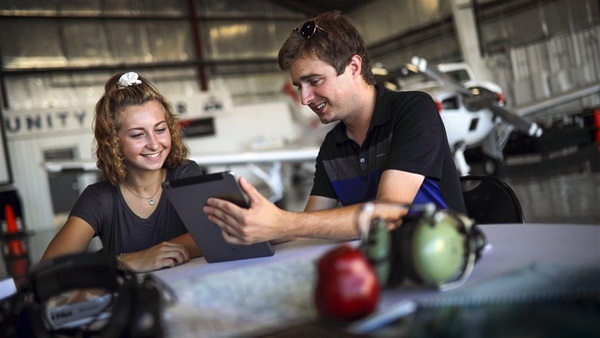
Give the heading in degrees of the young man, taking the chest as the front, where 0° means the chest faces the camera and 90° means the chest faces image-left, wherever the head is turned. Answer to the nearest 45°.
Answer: approximately 45°

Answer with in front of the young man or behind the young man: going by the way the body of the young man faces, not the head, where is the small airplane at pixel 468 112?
behind

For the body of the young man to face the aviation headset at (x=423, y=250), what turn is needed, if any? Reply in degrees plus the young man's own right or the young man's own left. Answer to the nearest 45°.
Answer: approximately 45° to the young man's own left

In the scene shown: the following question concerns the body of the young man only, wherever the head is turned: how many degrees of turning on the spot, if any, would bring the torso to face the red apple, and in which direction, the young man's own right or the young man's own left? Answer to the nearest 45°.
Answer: approximately 45° to the young man's own left

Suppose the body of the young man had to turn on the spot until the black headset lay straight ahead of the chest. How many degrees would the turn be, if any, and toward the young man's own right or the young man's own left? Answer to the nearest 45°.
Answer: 0° — they already face it

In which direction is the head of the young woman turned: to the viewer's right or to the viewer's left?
to the viewer's right

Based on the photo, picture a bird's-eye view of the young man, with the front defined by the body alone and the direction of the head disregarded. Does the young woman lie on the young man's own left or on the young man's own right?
on the young man's own right
